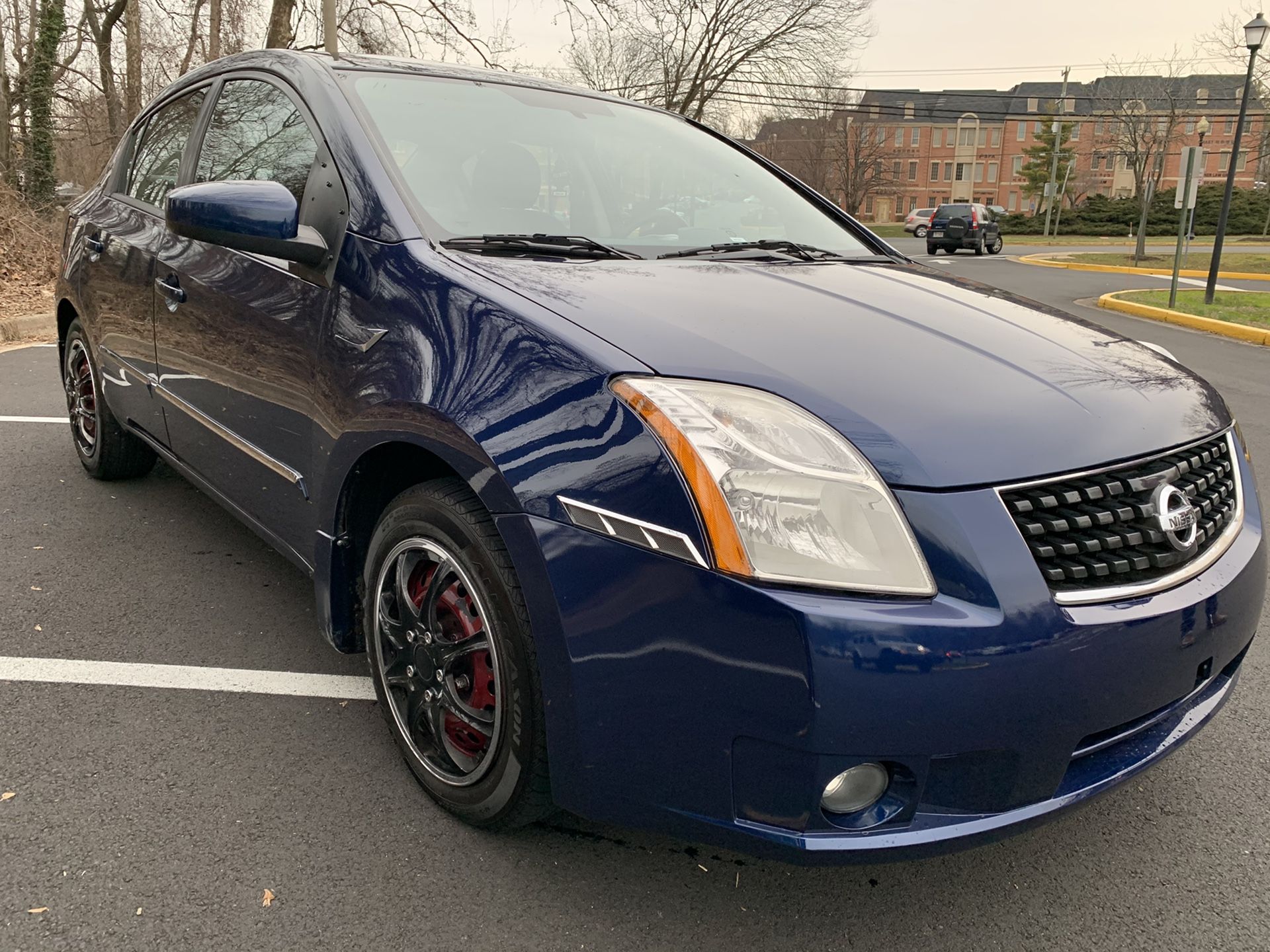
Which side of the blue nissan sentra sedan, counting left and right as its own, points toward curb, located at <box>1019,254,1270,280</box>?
left

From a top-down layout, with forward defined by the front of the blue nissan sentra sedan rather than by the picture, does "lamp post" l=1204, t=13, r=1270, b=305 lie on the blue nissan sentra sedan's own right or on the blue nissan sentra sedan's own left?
on the blue nissan sentra sedan's own left

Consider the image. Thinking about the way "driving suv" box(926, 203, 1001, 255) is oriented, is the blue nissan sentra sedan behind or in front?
behind

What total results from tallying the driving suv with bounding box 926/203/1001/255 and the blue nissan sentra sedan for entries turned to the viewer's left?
0

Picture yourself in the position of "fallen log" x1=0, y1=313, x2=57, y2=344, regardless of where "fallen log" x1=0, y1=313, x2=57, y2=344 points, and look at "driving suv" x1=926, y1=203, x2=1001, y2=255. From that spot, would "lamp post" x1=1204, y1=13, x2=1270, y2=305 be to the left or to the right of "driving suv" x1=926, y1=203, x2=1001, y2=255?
right

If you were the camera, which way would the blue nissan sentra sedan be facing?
facing the viewer and to the right of the viewer

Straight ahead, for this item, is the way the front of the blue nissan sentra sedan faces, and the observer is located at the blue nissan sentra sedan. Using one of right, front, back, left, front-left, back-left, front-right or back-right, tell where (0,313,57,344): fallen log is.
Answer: back

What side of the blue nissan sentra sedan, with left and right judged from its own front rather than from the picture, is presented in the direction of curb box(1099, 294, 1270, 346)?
left

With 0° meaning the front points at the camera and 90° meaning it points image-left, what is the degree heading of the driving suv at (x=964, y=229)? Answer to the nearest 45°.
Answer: approximately 225°

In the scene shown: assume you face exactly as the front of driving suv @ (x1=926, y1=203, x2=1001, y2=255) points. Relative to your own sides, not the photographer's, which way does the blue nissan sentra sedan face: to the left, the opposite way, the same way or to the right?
to the right

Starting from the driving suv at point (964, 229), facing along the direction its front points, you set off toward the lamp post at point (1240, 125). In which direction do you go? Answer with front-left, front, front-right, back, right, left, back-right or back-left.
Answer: back-right

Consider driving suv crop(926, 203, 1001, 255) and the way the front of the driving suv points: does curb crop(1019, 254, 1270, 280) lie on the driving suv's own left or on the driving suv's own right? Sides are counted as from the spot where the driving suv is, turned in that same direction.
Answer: on the driving suv's own right

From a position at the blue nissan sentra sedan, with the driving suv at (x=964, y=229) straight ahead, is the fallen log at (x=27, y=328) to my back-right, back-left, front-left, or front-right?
front-left

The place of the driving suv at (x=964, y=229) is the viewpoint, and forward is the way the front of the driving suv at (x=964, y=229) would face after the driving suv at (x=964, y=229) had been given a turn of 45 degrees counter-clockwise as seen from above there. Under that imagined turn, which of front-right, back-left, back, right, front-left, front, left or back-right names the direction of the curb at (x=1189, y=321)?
back
